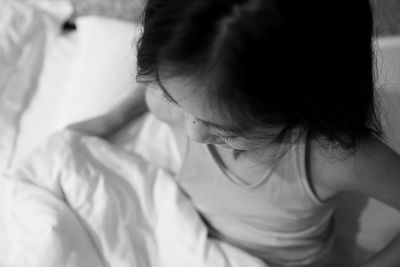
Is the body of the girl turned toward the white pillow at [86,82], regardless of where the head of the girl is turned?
no

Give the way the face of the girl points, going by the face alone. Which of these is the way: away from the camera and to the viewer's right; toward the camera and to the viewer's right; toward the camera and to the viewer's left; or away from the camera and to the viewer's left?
toward the camera and to the viewer's left

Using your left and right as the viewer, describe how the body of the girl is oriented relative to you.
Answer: facing the viewer and to the left of the viewer

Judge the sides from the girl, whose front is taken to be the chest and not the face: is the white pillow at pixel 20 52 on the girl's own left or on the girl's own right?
on the girl's own right
